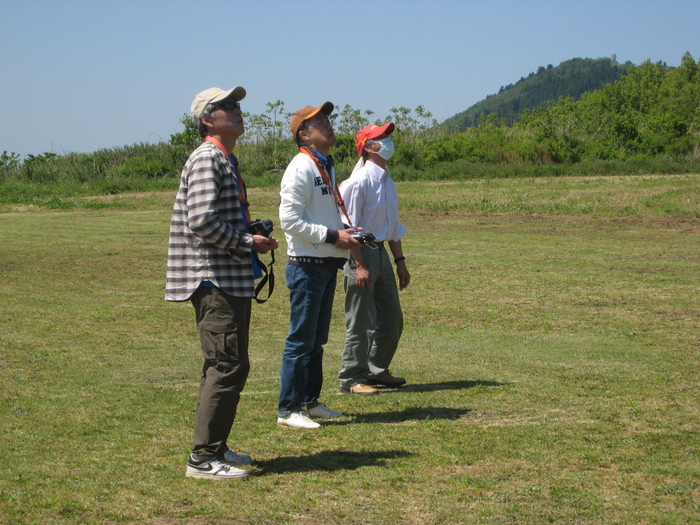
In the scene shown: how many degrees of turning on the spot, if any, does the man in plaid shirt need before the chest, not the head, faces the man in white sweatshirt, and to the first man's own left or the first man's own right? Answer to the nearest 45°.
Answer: approximately 45° to the first man's own left

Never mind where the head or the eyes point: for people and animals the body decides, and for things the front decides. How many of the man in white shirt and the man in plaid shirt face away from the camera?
0

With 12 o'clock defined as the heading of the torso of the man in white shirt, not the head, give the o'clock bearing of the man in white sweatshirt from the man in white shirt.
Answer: The man in white sweatshirt is roughly at 2 o'clock from the man in white shirt.

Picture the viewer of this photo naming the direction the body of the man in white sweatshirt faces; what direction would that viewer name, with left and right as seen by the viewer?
facing the viewer and to the right of the viewer

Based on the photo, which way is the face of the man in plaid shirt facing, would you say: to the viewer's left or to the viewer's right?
to the viewer's right

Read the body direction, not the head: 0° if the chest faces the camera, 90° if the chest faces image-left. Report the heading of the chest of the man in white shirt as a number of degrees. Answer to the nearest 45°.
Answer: approximately 315°

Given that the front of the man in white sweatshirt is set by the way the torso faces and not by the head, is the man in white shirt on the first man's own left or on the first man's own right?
on the first man's own left

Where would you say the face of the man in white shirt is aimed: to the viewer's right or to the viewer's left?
to the viewer's right

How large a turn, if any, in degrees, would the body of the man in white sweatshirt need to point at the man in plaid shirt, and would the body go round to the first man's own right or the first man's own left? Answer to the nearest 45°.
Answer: approximately 90° to the first man's own right

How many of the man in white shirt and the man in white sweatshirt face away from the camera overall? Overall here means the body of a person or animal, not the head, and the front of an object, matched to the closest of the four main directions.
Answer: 0

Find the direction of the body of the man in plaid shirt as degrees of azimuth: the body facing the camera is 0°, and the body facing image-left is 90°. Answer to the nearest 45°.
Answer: approximately 270°
